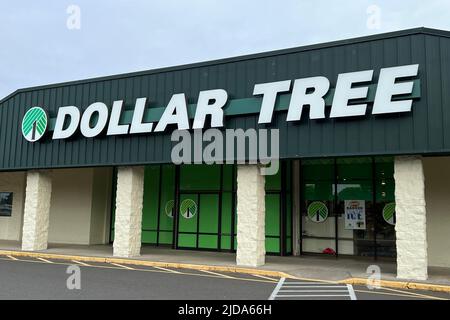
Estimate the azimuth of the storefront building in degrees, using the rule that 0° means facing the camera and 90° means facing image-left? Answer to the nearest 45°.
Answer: approximately 45°
